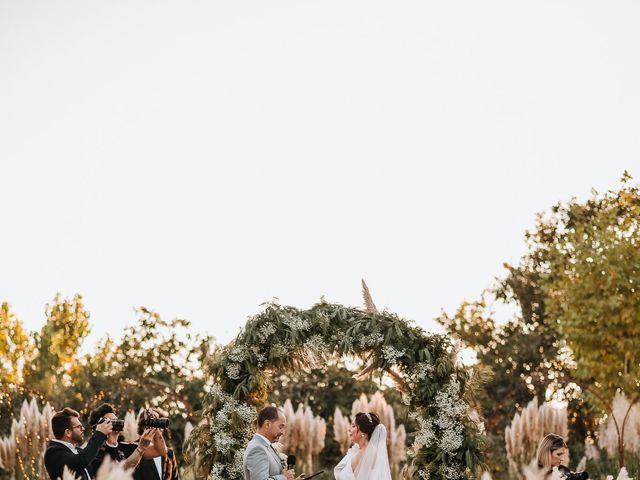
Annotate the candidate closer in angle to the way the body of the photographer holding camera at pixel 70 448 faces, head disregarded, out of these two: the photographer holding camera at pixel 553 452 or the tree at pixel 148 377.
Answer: the photographer holding camera

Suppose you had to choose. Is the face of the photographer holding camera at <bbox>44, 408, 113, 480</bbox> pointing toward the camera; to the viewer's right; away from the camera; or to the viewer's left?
to the viewer's right

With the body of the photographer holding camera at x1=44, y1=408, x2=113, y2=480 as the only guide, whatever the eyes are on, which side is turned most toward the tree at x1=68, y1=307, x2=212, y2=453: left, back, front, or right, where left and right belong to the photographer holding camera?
left

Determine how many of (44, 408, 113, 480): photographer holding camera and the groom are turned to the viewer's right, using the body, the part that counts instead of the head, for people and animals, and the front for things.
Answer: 2

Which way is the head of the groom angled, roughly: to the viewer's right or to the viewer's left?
to the viewer's right

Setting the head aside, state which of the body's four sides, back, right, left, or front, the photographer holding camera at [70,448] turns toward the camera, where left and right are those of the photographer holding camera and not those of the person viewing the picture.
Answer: right

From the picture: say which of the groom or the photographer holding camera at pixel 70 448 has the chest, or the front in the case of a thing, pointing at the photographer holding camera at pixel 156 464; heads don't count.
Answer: the photographer holding camera at pixel 70 448

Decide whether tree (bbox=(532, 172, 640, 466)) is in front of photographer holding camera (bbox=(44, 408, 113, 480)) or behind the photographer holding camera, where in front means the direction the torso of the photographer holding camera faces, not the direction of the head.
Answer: in front

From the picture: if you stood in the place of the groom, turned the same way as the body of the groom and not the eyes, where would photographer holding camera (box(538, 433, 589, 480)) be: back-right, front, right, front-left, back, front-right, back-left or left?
front

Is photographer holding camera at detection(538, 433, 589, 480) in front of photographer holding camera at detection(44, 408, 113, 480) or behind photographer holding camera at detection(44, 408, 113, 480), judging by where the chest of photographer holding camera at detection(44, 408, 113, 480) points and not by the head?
in front

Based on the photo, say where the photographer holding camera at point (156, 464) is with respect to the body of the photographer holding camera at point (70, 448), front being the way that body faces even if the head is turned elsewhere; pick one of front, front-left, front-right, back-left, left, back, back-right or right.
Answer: front

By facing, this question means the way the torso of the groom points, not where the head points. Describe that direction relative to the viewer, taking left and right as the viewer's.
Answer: facing to the right of the viewer

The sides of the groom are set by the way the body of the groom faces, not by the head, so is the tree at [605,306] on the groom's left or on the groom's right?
on the groom's left

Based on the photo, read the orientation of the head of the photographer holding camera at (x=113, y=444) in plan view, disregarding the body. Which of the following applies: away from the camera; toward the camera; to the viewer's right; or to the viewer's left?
to the viewer's right
